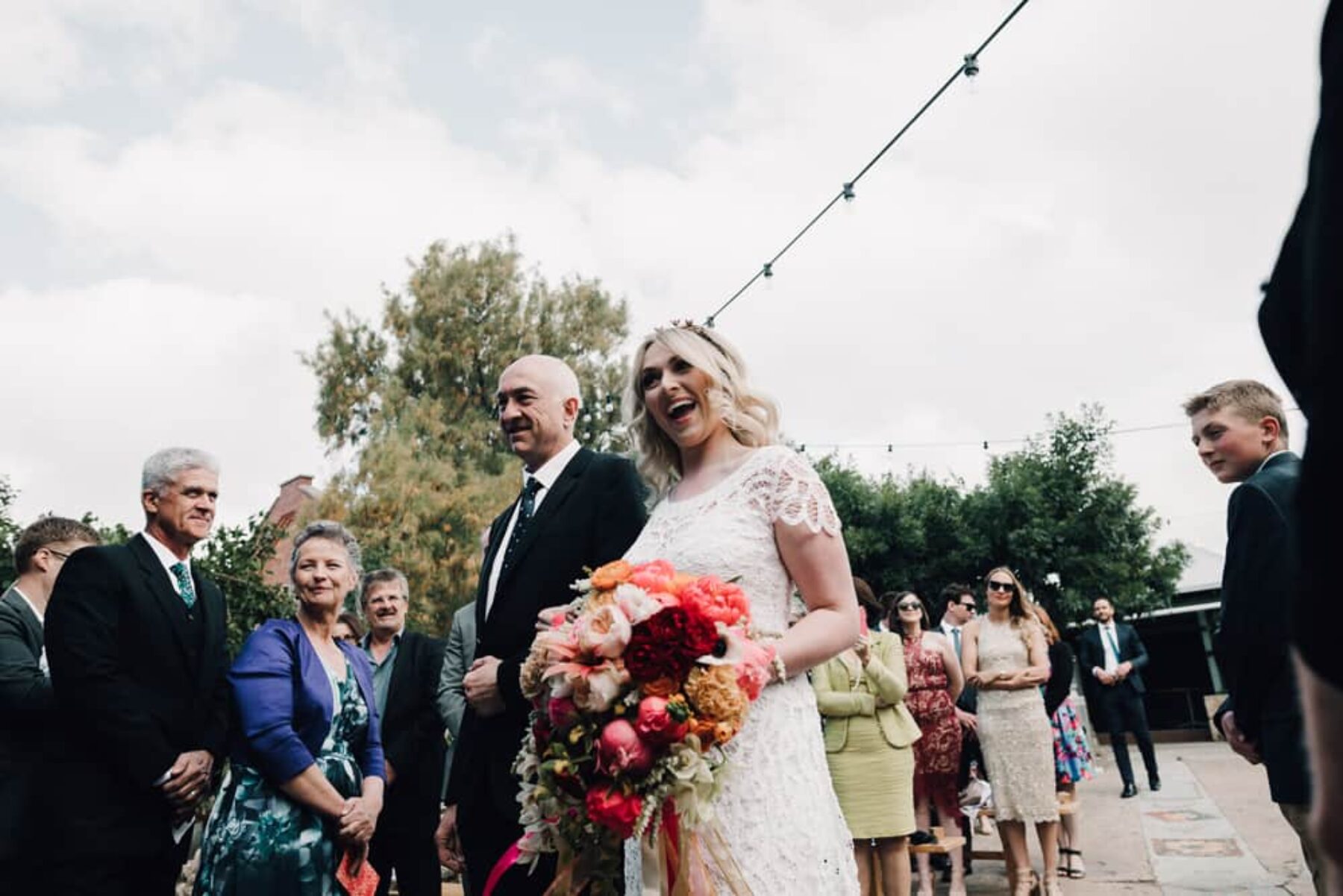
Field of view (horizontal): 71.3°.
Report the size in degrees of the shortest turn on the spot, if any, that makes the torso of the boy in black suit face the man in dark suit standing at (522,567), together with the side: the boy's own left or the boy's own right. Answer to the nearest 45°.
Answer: approximately 45° to the boy's own left

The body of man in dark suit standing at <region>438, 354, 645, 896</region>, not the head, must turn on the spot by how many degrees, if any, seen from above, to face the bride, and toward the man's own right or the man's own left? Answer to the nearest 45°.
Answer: approximately 90° to the man's own left

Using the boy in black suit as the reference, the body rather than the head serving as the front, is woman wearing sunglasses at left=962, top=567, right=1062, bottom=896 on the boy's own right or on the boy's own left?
on the boy's own right

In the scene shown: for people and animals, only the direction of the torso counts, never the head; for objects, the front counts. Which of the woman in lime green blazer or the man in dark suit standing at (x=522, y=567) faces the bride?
the woman in lime green blazer

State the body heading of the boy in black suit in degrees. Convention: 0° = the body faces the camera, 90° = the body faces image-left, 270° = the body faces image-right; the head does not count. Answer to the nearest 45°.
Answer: approximately 90°

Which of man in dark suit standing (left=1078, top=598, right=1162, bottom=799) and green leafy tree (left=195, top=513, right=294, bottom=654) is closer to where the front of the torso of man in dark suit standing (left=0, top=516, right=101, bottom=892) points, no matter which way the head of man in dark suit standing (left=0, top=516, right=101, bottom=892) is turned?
the man in dark suit standing

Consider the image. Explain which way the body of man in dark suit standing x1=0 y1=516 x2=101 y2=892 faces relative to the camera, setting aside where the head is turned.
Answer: to the viewer's right

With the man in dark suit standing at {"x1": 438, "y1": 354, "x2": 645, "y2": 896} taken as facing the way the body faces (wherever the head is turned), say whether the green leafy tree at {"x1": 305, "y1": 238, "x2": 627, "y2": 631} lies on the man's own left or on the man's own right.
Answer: on the man's own right

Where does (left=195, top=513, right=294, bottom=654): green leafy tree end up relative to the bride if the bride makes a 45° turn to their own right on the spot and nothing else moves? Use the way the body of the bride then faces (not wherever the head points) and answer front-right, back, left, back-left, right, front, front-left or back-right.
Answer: front-right

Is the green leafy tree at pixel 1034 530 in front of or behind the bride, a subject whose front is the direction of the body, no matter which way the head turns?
behind
